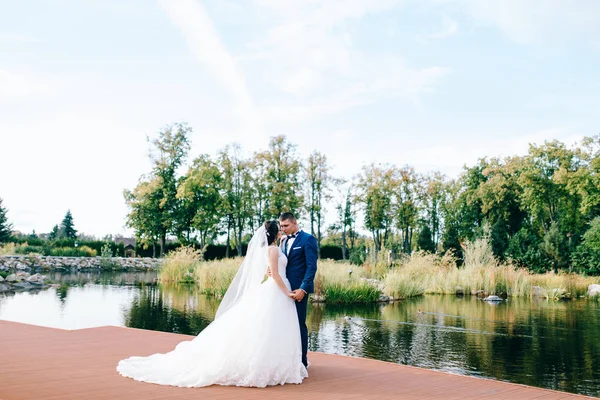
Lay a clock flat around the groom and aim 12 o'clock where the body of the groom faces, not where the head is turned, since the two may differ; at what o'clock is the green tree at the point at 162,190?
The green tree is roughly at 4 o'clock from the groom.

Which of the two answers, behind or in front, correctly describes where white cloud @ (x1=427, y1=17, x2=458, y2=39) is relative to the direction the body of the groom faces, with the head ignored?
behind

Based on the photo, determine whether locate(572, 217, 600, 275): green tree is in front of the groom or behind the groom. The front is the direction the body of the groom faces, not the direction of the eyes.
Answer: behind

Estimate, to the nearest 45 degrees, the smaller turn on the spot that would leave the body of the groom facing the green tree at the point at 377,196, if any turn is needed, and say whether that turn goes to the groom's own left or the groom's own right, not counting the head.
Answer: approximately 135° to the groom's own right

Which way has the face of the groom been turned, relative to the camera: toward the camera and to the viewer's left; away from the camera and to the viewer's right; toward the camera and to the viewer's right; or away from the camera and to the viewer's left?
toward the camera and to the viewer's left

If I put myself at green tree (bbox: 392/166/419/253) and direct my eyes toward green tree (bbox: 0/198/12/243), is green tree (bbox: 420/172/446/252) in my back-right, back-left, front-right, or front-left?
back-right

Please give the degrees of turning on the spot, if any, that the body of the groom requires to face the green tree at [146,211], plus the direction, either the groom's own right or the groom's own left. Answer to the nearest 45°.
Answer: approximately 135° to the groom's own right

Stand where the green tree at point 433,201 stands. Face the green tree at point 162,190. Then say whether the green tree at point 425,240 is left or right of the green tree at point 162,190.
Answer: left

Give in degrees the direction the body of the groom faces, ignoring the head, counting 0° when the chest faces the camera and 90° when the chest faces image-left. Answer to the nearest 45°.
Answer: approximately 45°

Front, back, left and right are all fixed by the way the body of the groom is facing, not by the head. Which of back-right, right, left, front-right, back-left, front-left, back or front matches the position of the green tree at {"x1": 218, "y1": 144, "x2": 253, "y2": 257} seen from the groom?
back-right

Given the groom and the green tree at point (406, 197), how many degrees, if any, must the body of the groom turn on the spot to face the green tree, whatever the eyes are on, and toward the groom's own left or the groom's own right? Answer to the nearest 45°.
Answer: approximately 135° to the groom's own right

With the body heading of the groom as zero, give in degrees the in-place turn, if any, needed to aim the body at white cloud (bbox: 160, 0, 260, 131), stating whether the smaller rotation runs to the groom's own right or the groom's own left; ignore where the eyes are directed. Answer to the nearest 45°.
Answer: approximately 135° to the groom's own right
